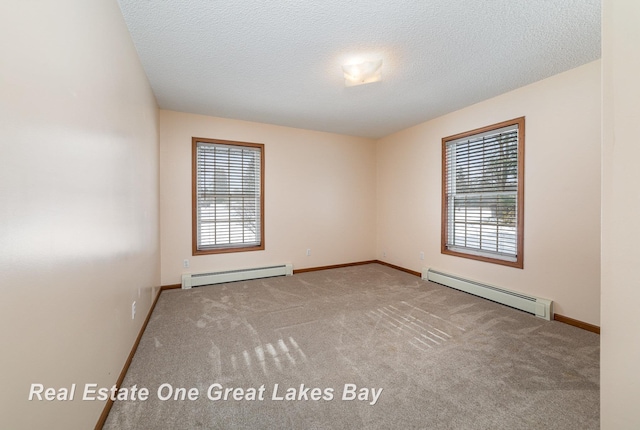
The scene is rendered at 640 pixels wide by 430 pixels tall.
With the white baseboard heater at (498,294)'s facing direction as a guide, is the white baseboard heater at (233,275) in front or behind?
in front

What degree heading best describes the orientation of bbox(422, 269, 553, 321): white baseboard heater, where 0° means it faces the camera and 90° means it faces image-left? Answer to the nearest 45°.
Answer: approximately 45°

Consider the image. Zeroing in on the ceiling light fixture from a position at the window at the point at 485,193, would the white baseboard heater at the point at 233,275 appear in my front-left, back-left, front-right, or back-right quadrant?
front-right
